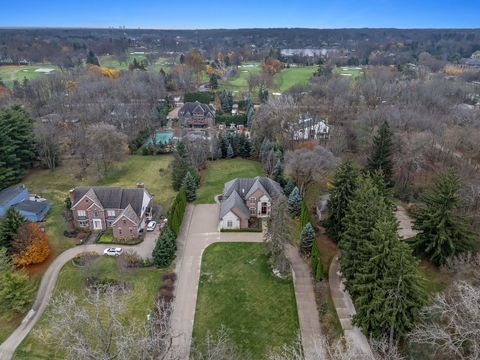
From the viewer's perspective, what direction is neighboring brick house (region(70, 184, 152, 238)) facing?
toward the camera

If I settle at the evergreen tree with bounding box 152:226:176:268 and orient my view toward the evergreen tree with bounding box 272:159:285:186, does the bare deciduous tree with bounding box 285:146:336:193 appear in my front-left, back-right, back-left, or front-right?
front-right

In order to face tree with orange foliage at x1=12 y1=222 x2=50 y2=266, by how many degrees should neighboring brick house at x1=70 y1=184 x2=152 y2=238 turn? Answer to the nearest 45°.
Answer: approximately 45° to its right

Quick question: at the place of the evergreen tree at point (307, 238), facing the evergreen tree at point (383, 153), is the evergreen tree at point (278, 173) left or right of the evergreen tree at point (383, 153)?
left

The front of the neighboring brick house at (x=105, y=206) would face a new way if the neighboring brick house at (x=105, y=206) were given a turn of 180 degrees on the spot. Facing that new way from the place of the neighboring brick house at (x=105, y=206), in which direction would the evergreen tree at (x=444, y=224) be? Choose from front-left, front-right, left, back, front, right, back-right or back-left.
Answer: back-right

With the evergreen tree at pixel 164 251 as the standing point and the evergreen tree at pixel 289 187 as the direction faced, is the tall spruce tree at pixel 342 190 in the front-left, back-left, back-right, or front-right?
front-right

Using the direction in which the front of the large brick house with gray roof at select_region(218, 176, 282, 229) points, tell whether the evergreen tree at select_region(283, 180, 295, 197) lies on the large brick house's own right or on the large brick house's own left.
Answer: on the large brick house's own left

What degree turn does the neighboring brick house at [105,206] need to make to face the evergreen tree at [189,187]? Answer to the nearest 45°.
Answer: approximately 90° to its left

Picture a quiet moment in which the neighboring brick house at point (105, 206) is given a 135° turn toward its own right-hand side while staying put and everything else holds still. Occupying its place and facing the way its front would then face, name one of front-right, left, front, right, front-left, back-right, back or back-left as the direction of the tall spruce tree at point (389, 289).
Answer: back

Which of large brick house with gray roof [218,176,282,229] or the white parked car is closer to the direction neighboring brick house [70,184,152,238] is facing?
the white parked car

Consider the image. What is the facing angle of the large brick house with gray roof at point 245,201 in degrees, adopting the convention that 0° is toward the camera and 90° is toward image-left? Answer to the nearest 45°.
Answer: approximately 0°

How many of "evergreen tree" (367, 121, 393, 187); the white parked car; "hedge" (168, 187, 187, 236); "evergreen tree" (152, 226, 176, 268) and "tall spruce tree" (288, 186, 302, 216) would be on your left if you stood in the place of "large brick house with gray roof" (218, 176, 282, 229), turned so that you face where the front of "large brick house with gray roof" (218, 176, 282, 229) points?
2

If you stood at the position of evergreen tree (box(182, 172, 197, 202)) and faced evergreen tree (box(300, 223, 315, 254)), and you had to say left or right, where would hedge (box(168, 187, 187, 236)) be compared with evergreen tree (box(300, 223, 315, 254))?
right

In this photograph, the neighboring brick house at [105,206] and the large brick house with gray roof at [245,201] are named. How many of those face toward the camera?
2

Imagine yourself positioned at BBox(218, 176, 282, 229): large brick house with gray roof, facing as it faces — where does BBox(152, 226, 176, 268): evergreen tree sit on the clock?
The evergreen tree is roughly at 1 o'clock from the large brick house with gray roof.

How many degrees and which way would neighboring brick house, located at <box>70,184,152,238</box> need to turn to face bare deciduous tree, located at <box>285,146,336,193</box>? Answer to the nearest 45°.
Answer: approximately 90° to its left
